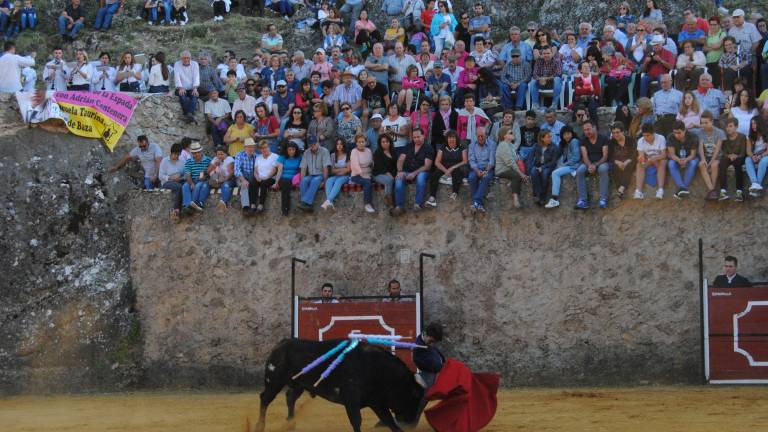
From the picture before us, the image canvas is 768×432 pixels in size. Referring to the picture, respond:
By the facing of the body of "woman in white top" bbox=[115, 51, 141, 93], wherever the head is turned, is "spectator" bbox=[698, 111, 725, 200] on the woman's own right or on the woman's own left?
on the woman's own left

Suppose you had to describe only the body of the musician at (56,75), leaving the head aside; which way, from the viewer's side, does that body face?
toward the camera

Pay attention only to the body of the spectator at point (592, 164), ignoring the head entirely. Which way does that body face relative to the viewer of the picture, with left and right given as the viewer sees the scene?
facing the viewer

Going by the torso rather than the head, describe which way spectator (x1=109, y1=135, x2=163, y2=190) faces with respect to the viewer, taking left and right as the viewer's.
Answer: facing the viewer

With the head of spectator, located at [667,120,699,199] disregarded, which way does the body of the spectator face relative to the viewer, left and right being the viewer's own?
facing the viewer

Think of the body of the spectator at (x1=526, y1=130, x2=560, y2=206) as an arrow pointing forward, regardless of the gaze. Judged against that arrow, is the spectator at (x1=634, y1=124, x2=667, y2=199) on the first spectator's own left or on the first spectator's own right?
on the first spectator's own left

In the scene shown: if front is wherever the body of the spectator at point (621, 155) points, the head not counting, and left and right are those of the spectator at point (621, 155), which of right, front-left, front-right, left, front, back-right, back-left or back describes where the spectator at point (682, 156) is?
left

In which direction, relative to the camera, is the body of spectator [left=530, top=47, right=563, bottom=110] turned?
toward the camera
